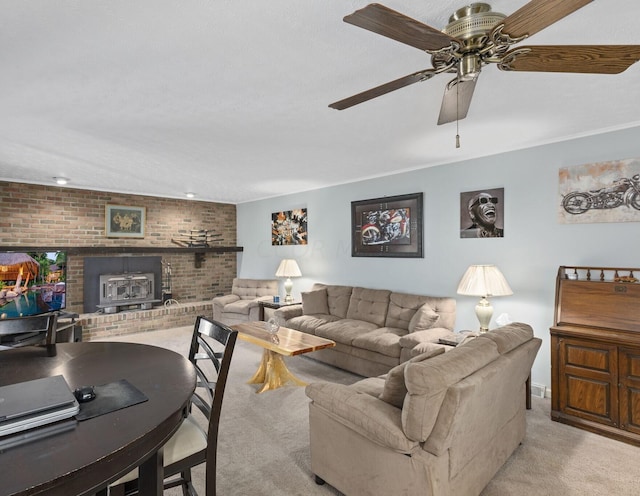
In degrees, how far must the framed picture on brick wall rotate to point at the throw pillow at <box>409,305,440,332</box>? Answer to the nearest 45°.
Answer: approximately 45° to its left

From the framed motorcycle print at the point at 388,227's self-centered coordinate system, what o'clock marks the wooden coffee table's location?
The wooden coffee table is roughly at 12 o'clock from the framed motorcycle print.

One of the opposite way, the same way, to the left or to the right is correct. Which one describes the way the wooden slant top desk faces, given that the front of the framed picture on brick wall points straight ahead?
to the right

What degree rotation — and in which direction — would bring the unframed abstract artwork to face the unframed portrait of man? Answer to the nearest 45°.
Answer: approximately 90° to its left

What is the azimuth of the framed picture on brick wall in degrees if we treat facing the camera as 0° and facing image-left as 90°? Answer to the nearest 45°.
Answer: approximately 0°

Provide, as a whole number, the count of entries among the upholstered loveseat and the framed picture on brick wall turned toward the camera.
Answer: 1

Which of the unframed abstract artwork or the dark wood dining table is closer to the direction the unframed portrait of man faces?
the dark wood dining table

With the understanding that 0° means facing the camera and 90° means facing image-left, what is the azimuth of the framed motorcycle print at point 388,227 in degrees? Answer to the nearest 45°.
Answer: approximately 45°

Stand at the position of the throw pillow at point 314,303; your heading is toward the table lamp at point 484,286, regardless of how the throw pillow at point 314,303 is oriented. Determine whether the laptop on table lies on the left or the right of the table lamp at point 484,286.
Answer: right

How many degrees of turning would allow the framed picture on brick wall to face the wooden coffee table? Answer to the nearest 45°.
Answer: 0° — it already faces it

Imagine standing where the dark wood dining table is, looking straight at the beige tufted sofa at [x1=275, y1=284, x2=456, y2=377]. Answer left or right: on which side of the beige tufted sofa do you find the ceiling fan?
right

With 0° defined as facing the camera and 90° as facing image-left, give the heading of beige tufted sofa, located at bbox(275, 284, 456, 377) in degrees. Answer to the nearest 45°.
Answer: approximately 45°

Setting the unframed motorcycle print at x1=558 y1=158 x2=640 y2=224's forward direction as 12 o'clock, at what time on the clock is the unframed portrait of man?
The unframed portrait of man is roughly at 2 o'clock from the unframed motorcycle print.
